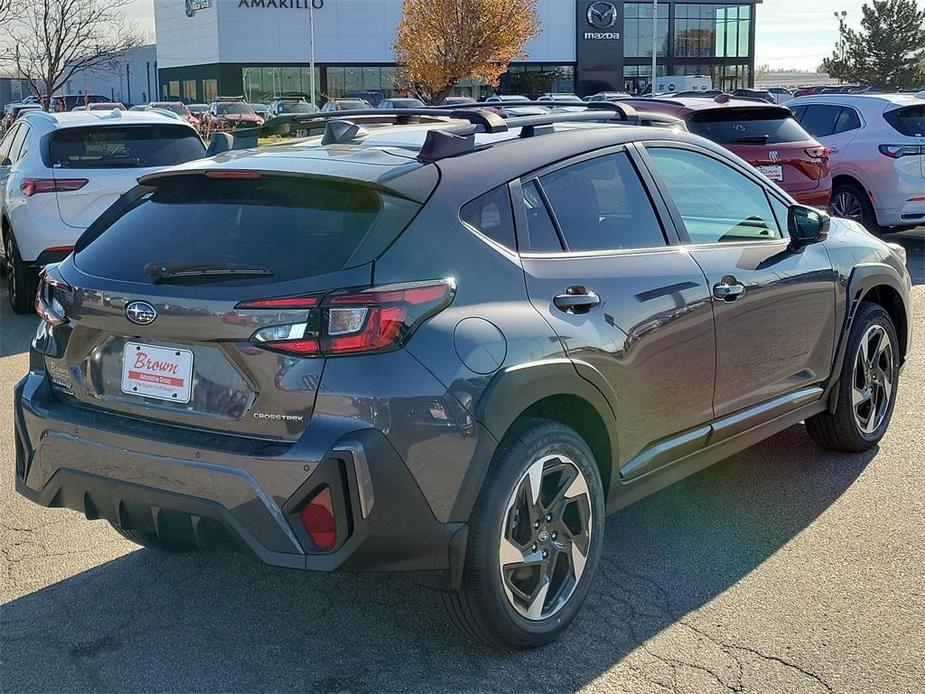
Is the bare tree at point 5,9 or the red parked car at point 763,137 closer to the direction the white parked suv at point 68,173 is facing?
the bare tree

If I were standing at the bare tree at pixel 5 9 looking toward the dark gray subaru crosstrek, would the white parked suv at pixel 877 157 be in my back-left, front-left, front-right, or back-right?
front-left

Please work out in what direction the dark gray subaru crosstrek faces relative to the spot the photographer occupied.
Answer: facing away from the viewer and to the right of the viewer

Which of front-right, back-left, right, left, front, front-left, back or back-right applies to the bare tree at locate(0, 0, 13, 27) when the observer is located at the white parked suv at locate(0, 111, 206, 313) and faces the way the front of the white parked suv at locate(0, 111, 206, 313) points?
front

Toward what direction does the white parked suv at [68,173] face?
away from the camera

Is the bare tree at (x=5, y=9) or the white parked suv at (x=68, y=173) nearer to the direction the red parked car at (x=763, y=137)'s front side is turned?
the bare tree

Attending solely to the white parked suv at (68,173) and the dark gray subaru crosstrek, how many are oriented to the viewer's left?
0

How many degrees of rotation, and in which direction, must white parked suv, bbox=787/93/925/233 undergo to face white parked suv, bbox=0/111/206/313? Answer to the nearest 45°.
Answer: approximately 90° to its left

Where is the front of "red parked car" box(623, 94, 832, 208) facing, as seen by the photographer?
facing away from the viewer and to the left of the viewer

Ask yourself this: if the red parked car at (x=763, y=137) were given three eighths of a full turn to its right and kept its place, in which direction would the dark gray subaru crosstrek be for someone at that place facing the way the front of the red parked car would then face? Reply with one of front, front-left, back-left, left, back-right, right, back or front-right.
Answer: right

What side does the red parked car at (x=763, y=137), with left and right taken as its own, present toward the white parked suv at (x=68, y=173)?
left

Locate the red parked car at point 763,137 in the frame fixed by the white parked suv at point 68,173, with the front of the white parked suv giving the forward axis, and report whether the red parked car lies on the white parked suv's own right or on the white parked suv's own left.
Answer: on the white parked suv's own right

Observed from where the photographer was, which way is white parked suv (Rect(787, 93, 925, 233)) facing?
facing away from the viewer and to the left of the viewer

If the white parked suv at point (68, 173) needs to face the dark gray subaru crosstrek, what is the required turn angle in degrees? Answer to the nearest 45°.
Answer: approximately 180°

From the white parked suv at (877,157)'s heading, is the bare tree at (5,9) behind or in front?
in front

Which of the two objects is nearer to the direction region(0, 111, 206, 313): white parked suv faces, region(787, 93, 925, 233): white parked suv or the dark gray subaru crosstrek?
the white parked suv
